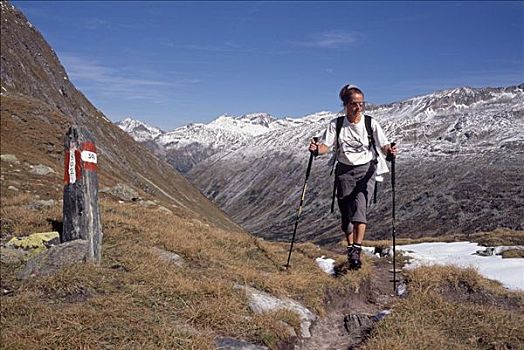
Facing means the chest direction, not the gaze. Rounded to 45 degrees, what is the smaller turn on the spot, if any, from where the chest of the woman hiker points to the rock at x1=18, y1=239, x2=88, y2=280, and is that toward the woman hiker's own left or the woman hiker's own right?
approximately 45° to the woman hiker's own right

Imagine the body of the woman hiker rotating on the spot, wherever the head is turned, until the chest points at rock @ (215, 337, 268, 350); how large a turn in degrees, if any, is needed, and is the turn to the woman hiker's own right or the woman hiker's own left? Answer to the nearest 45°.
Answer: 0° — they already face it

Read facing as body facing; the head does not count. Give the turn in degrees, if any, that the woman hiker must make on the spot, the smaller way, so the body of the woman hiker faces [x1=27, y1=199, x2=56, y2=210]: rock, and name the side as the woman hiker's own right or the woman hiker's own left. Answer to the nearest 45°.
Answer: approximately 90° to the woman hiker's own right

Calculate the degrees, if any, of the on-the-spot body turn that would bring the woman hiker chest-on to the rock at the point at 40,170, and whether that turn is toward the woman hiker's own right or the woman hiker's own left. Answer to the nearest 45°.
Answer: approximately 135° to the woman hiker's own right

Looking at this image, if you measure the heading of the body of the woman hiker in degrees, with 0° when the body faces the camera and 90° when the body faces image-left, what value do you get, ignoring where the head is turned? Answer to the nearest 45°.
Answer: approximately 0°

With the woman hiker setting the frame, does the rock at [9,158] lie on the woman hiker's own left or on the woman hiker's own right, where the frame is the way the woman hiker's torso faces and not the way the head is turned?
on the woman hiker's own right

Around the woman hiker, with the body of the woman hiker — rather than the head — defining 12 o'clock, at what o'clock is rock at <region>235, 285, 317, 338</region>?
The rock is roughly at 1 o'clock from the woman hiker.

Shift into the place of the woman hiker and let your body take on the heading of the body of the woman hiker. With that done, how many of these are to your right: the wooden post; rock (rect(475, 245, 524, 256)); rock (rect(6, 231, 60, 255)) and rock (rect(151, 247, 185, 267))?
3

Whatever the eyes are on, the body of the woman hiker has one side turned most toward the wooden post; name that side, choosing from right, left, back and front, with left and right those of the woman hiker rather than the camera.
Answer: right

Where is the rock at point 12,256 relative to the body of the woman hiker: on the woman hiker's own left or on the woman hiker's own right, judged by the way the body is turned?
on the woman hiker's own right
